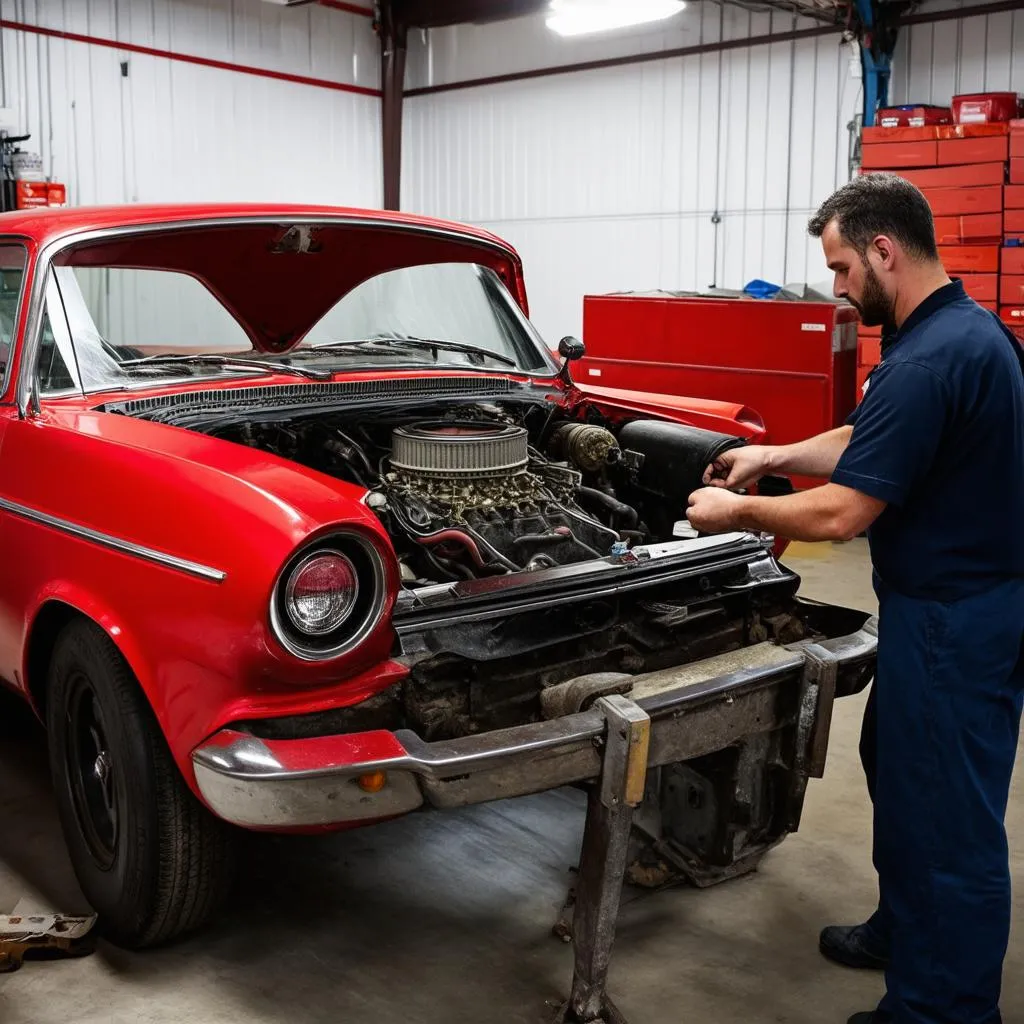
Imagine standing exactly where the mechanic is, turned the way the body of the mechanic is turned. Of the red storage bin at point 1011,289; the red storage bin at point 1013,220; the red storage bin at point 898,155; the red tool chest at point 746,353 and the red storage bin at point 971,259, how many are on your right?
5

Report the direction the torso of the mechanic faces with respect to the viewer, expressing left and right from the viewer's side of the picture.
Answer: facing to the left of the viewer

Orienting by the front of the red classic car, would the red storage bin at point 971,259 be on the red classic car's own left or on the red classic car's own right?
on the red classic car's own left

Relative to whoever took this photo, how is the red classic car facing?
facing the viewer and to the right of the viewer

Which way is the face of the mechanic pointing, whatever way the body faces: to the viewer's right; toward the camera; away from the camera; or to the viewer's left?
to the viewer's left

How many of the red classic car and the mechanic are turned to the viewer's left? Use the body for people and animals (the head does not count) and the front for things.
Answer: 1

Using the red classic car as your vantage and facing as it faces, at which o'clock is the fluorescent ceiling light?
The fluorescent ceiling light is roughly at 8 o'clock from the red classic car.

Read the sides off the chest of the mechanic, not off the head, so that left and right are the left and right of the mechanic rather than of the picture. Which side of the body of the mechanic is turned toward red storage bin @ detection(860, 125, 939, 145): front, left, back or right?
right

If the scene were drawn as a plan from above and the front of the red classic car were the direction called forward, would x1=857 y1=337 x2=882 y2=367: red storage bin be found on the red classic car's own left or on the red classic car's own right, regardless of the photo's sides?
on the red classic car's own left

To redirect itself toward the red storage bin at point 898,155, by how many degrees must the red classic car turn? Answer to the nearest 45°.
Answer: approximately 90° to its left

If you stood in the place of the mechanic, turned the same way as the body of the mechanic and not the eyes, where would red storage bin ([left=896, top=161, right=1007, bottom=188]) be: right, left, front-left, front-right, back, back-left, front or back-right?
right

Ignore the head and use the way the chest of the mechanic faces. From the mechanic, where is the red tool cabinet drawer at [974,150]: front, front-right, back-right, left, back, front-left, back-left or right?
right

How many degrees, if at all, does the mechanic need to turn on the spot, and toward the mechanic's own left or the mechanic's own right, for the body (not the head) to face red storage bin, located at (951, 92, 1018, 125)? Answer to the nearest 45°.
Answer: approximately 90° to the mechanic's own right

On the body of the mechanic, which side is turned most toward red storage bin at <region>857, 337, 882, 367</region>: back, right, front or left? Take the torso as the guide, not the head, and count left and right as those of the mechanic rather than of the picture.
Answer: right

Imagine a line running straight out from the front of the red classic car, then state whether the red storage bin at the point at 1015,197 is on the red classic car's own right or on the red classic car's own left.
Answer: on the red classic car's own left

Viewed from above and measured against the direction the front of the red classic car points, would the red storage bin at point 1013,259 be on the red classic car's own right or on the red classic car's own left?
on the red classic car's own left
